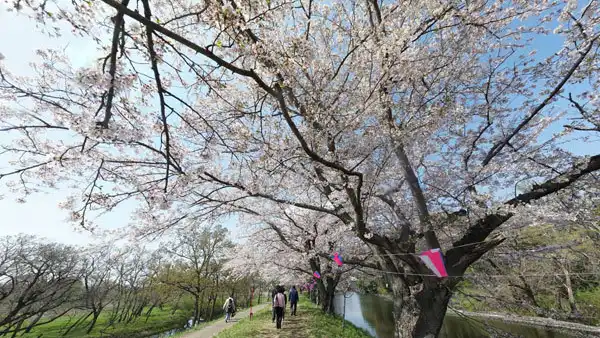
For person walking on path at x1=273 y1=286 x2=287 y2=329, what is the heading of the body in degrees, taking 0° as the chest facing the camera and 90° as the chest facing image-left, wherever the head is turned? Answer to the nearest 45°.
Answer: approximately 180°
